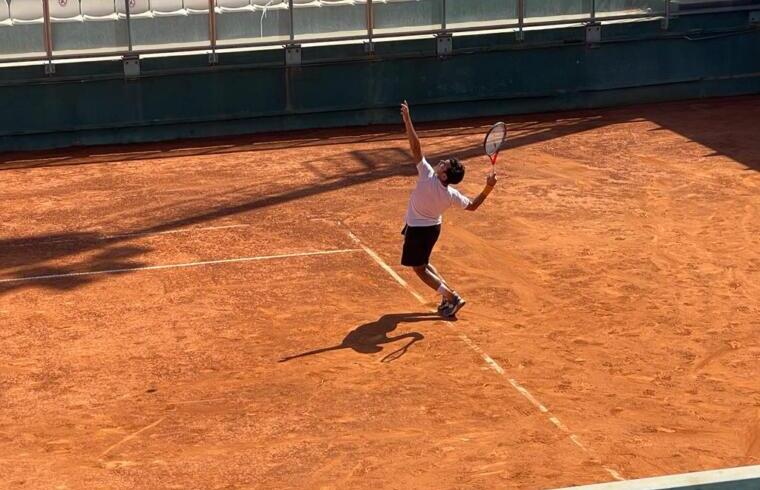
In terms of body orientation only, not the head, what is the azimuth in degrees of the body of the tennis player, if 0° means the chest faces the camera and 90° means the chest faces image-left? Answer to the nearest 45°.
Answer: approximately 135°
